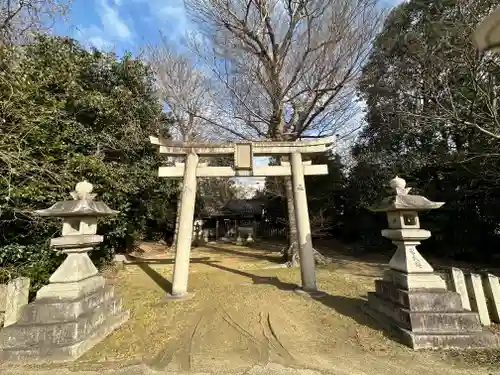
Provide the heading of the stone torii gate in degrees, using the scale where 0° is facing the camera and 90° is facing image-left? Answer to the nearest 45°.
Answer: approximately 0°

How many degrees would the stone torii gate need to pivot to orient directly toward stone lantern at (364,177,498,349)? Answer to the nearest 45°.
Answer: approximately 45° to its left
